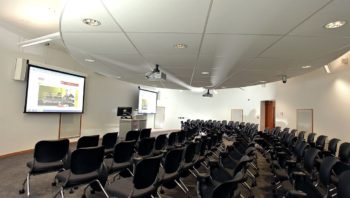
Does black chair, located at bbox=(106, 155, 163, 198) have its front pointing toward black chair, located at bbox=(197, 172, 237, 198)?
no

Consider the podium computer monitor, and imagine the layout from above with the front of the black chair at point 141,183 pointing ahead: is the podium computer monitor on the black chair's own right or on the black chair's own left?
on the black chair's own right

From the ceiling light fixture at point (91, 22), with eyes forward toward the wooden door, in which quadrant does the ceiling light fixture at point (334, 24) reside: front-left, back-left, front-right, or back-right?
front-right

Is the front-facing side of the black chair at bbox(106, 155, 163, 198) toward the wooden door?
no

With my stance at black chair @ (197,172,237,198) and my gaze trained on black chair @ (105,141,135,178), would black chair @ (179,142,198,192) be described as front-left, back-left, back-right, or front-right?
front-right
